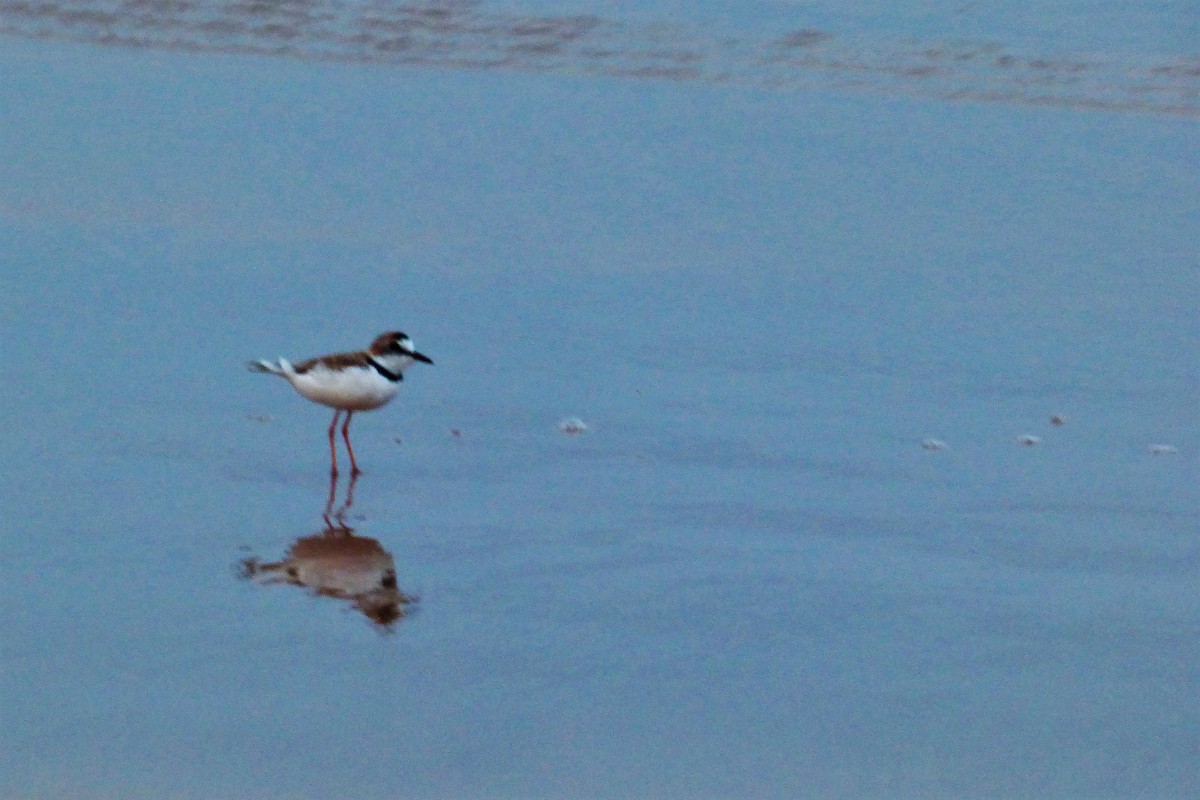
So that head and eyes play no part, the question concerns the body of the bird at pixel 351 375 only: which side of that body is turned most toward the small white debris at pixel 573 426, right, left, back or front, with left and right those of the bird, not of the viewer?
front

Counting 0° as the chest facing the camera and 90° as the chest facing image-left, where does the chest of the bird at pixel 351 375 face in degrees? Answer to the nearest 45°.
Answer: approximately 270°
